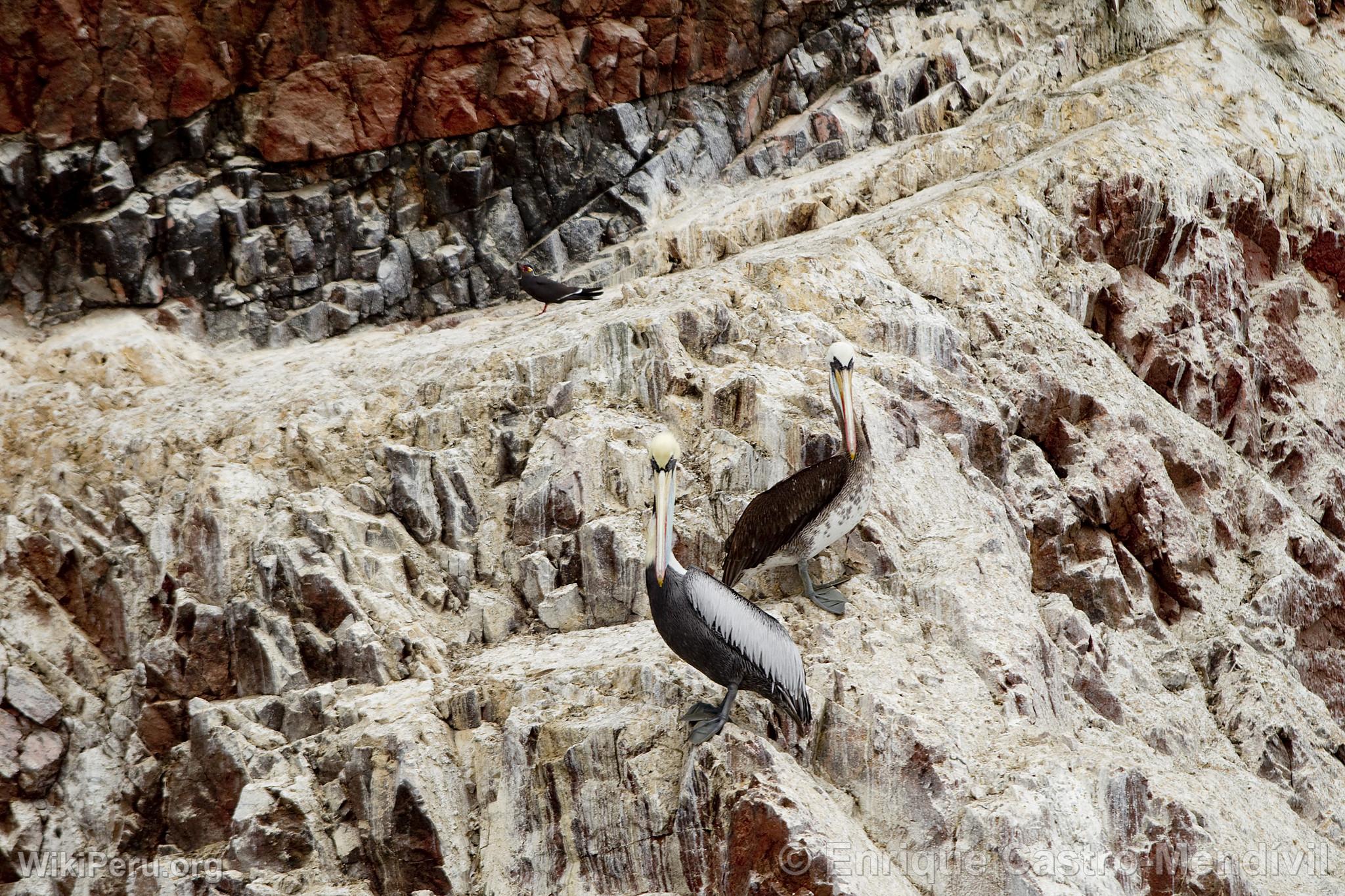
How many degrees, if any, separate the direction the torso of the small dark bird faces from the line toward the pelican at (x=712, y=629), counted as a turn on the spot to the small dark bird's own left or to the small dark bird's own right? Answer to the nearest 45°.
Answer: approximately 90° to the small dark bird's own left

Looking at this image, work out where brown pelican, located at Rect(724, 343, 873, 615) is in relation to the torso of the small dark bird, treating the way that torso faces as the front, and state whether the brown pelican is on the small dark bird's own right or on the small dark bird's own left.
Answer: on the small dark bird's own left

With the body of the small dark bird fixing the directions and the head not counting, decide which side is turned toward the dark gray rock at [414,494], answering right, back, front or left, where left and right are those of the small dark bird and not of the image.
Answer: left

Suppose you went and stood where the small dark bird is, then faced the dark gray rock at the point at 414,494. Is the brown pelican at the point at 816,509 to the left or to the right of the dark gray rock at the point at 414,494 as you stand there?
left

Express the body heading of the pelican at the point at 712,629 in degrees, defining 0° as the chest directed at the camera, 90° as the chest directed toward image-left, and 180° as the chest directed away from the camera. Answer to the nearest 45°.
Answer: approximately 45°

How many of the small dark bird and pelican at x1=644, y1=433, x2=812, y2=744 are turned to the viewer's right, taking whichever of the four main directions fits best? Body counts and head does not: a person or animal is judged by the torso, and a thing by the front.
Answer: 0

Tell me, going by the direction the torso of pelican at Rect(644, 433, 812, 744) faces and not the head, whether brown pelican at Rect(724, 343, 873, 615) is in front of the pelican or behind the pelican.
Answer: behind

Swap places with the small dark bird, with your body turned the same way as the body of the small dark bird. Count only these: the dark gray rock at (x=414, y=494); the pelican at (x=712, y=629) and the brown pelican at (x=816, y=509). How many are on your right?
0

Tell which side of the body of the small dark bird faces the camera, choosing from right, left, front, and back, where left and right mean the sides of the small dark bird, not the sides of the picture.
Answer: left
